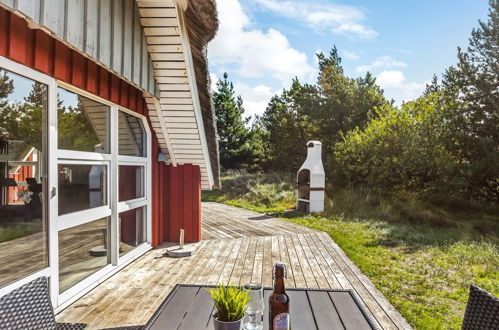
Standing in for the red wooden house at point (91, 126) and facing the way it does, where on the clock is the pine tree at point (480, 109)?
The pine tree is roughly at 10 o'clock from the red wooden house.

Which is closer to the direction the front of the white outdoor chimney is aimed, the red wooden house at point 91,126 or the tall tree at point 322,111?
the red wooden house

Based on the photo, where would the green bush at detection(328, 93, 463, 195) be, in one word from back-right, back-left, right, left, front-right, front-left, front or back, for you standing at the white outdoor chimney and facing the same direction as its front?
back

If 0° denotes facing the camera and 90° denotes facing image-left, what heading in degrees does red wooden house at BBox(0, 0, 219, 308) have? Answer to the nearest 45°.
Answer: approximately 315°

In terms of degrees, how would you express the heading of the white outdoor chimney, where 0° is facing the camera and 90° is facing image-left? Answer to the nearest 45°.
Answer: approximately 45°

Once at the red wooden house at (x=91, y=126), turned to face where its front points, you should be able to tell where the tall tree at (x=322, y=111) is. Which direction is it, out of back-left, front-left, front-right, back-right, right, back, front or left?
left

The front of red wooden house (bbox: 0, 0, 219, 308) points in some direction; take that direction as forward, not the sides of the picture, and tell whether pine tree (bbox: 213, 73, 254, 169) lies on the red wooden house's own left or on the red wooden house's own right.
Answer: on the red wooden house's own left

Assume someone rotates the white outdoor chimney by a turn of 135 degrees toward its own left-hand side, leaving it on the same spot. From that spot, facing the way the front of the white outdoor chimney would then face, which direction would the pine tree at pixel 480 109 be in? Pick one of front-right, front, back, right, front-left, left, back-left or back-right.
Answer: front-left

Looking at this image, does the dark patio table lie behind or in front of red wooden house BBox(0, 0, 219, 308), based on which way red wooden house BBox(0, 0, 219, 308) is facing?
in front

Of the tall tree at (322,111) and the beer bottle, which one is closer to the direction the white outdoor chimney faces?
the beer bottle

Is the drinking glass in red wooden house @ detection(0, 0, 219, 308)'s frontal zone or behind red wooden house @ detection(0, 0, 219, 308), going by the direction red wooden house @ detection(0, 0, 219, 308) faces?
frontal zone

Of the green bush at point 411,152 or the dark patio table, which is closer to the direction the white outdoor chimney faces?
the dark patio table
